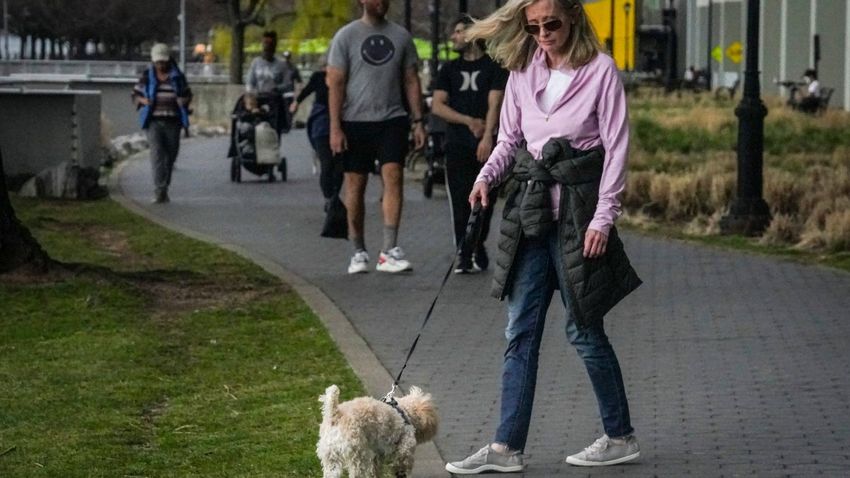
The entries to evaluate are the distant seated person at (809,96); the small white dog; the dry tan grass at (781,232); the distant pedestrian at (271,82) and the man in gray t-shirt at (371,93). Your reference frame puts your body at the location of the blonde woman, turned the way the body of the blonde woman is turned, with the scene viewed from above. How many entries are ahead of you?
1

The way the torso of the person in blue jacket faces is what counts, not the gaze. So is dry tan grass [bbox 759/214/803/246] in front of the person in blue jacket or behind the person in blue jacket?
in front

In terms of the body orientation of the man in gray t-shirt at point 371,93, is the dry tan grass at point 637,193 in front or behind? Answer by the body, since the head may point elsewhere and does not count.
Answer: behind

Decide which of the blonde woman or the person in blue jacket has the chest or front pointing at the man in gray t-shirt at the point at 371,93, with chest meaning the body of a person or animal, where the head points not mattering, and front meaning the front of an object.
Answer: the person in blue jacket

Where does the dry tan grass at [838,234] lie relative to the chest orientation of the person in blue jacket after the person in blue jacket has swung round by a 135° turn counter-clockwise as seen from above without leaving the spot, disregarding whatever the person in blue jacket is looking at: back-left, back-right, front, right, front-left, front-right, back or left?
right

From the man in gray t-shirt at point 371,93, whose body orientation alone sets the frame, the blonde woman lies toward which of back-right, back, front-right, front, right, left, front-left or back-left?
front

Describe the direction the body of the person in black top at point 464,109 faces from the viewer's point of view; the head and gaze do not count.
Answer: toward the camera

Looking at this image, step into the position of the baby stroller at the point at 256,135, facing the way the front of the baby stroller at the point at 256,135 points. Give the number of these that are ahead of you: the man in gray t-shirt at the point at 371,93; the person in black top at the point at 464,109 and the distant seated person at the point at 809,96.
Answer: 2

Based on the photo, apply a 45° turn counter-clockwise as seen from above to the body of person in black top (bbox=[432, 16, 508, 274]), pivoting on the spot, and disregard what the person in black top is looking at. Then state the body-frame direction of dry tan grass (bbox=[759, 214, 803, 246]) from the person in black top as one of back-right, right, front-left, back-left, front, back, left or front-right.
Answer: left

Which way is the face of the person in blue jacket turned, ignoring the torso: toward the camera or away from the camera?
toward the camera

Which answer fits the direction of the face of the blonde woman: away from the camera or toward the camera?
toward the camera

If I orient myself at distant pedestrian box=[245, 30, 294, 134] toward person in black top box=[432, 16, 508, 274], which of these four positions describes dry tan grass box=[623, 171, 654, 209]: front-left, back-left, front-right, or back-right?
front-left

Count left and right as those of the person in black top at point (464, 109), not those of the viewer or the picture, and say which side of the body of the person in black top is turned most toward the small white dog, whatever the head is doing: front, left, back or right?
front

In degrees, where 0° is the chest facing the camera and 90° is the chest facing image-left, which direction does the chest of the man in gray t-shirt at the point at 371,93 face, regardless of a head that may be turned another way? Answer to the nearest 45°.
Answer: approximately 0°

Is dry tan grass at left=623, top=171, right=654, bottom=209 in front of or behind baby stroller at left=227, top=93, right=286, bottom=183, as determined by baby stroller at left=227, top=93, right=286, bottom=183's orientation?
in front

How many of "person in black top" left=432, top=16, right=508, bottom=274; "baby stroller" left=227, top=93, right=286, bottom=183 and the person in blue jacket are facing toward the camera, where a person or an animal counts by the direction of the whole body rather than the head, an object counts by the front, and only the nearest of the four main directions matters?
3
